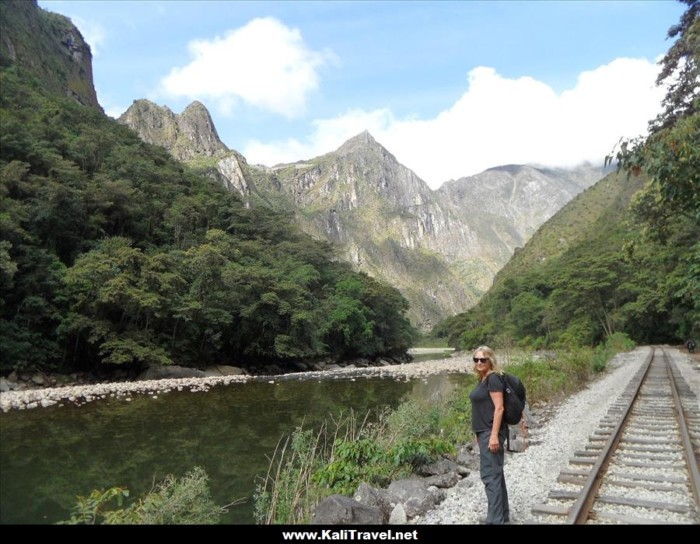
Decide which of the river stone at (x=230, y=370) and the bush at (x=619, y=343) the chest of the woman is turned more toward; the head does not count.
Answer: the river stone

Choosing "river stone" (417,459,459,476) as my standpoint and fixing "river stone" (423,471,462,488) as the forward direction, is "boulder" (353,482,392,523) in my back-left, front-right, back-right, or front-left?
front-right

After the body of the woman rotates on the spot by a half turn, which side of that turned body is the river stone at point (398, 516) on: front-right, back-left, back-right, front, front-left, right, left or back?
back-left

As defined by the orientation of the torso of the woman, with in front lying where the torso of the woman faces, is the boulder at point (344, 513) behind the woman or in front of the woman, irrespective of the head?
in front

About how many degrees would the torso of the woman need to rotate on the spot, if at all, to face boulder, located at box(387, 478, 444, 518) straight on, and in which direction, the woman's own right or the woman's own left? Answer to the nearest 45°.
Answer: approximately 45° to the woman's own right

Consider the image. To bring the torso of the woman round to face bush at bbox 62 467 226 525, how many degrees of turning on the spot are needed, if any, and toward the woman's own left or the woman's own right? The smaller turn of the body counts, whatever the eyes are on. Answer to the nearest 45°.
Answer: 0° — they already face it
